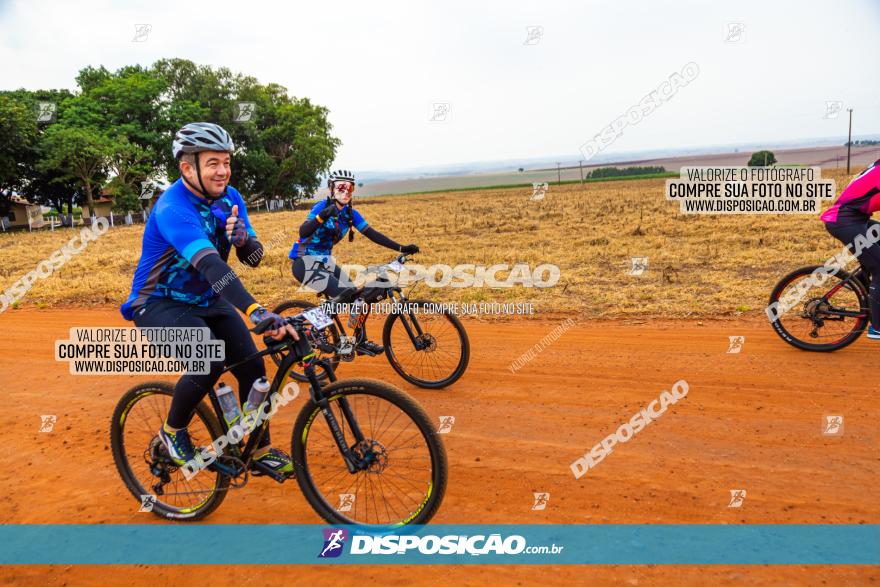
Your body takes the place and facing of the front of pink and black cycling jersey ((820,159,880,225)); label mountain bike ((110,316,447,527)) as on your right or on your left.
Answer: on your right

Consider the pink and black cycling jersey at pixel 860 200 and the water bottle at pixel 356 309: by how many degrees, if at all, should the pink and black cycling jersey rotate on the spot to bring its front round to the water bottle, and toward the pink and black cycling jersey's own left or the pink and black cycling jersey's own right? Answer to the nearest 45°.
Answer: approximately 135° to the pink and black cycling jersey's own right

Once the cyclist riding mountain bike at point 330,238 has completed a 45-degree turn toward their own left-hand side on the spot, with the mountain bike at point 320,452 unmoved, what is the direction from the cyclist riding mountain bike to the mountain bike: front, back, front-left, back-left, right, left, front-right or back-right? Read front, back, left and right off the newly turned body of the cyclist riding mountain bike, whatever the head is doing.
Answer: right

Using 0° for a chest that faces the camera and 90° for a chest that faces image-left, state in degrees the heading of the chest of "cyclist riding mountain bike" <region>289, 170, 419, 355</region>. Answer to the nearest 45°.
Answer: approximately 315°
